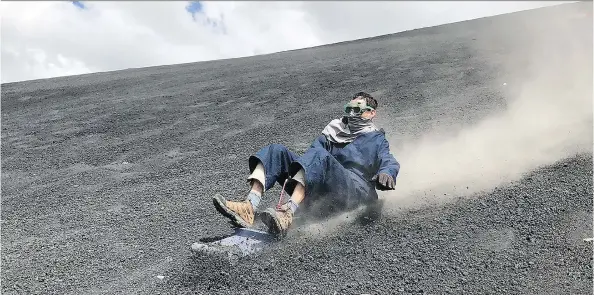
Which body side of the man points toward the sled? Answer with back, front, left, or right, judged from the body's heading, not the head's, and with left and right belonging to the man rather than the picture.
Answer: front

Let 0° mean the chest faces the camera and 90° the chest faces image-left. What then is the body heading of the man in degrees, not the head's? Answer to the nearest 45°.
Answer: approximately 45°
